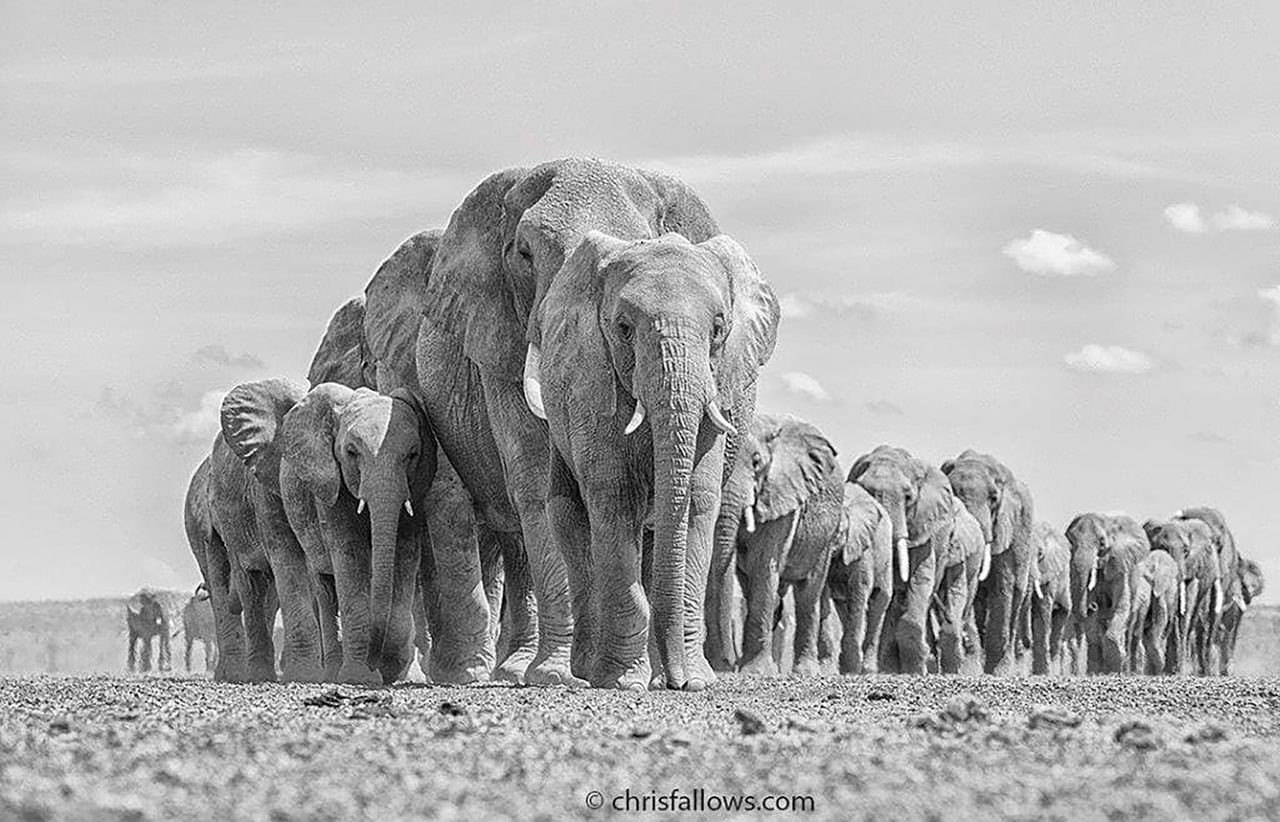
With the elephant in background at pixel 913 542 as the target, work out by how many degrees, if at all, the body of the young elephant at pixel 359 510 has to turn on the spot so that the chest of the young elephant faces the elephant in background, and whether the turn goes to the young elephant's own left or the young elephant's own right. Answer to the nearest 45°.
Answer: approximately 90° to the young elephant's own left

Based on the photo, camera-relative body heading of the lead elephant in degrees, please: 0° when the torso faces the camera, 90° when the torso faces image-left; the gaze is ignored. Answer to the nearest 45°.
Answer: approximately 0°

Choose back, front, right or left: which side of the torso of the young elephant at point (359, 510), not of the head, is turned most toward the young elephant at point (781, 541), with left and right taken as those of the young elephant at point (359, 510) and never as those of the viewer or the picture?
left

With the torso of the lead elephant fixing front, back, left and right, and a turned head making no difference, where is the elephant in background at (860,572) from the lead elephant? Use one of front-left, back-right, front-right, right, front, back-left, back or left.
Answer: back

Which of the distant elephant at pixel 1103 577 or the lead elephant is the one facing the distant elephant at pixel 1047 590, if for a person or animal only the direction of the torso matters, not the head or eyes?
the distant elephant at pixel 1103 577

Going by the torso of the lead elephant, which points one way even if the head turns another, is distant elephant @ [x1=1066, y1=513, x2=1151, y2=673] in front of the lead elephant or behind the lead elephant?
behind

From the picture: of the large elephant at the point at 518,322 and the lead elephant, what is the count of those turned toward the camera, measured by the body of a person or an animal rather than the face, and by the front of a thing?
2
